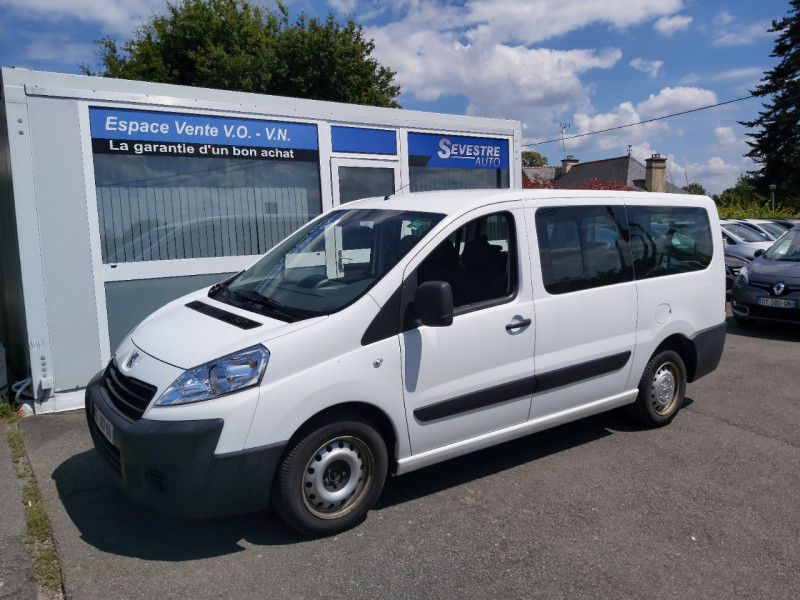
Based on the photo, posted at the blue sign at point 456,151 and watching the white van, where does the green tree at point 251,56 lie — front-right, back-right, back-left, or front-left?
back-right

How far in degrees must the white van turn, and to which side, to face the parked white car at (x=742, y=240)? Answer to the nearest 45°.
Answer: approximately 180°

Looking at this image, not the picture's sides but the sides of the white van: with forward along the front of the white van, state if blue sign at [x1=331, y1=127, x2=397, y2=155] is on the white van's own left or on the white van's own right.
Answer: on the white van's own right

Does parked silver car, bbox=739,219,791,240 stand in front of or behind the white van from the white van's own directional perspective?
behind

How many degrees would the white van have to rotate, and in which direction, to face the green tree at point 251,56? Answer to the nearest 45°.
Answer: approximately 135° to its right

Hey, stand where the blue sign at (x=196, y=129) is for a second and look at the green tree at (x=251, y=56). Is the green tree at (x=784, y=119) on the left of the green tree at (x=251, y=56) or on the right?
right

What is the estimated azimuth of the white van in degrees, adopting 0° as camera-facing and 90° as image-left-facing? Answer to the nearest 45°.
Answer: approximately 45°

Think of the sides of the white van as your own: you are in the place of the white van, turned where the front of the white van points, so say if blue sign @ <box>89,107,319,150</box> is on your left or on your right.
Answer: on your right

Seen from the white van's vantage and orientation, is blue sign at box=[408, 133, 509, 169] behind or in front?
behind

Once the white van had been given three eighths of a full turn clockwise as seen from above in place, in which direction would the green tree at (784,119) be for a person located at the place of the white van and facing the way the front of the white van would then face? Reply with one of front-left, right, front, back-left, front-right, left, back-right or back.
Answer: front-right
